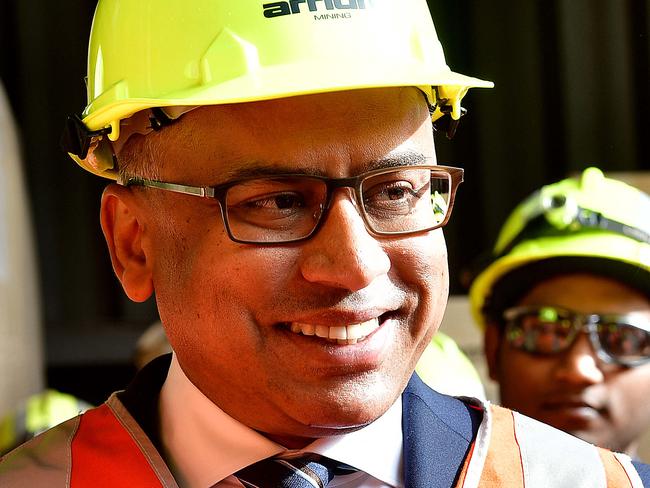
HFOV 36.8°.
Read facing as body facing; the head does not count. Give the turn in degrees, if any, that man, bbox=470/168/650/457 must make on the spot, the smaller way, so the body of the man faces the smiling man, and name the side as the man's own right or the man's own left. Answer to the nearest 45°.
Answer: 0° — they already face them

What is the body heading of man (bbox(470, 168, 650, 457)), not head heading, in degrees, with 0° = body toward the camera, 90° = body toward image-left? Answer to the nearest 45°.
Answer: approximately 0°
